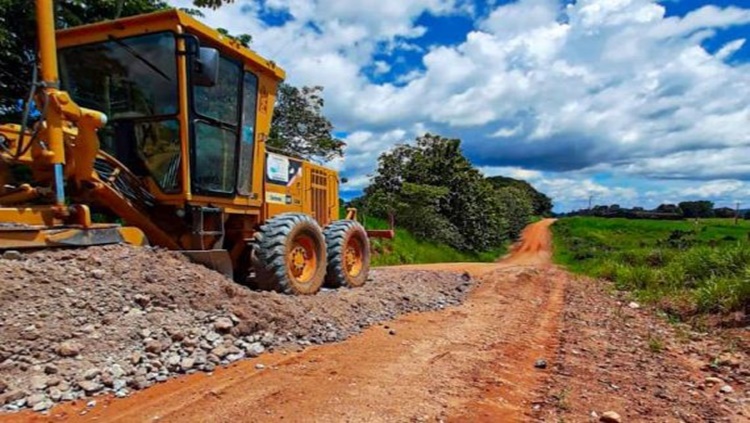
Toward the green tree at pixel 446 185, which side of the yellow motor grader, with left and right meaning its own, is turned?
back

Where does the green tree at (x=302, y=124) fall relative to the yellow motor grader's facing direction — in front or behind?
behind

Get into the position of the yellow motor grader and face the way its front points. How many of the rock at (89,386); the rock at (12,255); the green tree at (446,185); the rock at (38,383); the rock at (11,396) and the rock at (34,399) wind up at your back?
1

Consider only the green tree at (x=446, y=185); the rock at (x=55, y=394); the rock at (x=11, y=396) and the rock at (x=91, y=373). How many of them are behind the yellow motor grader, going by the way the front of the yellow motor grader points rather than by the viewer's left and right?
1

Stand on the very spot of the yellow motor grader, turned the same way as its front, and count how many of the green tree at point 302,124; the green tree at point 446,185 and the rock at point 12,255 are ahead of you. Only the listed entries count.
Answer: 1

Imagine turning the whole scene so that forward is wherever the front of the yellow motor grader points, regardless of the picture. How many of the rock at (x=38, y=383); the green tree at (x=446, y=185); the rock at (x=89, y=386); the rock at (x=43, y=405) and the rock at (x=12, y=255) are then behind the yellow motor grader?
1

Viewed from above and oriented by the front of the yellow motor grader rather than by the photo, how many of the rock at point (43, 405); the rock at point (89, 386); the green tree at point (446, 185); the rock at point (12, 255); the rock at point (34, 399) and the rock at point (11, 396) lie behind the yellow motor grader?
1

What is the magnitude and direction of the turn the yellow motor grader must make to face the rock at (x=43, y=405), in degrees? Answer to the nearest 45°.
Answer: approximately 45° to its left
